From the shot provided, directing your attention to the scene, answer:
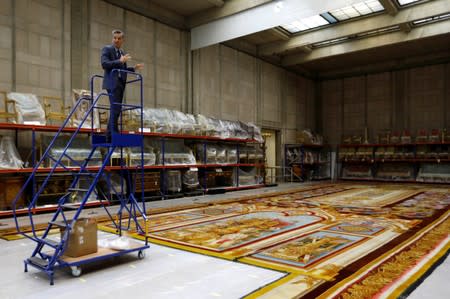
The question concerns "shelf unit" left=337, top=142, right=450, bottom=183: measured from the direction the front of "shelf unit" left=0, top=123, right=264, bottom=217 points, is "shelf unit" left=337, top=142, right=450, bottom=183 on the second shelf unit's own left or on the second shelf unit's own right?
on the second shelf unit's own left

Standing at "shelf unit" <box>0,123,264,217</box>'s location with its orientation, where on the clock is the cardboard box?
The cardboard box is roughly at 2 o'clock from the shelf unit.

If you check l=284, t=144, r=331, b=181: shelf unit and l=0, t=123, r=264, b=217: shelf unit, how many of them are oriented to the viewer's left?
0

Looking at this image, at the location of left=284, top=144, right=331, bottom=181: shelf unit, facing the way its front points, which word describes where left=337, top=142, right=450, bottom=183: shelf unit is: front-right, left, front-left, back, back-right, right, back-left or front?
left

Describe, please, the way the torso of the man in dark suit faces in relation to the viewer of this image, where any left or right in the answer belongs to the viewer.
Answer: facing the viewer and to the right of the viewer

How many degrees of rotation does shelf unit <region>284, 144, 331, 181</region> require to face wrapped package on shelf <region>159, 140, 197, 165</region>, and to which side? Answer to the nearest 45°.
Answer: approximately 45° to its right

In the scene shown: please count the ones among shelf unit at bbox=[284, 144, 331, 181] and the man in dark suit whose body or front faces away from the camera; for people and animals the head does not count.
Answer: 0

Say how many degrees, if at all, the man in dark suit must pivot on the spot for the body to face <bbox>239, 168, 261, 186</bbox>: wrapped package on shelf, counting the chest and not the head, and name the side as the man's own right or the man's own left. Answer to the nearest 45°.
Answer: approximately 90° to the man's own left

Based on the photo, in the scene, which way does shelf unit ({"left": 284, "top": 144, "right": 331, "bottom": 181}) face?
toward the camera

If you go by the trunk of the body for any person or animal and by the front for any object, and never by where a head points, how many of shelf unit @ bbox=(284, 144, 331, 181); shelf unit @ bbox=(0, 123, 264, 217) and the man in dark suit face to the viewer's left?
0
